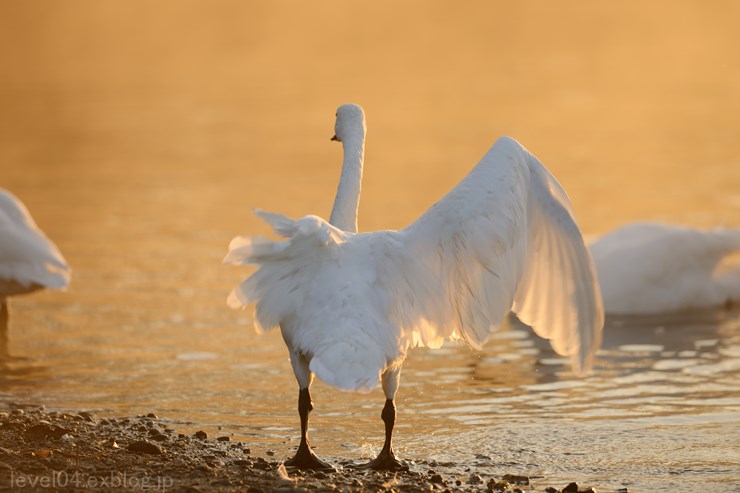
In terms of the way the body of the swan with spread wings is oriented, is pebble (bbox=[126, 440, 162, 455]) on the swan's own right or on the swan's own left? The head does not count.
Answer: on the swan's own left

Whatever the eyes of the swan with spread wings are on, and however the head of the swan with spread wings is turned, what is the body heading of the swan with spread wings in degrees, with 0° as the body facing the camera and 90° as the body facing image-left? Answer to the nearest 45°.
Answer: approximately 180°

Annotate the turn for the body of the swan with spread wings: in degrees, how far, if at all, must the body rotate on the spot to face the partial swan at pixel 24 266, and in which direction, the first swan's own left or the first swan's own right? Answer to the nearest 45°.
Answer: approximately 45° to the first swan's own left
